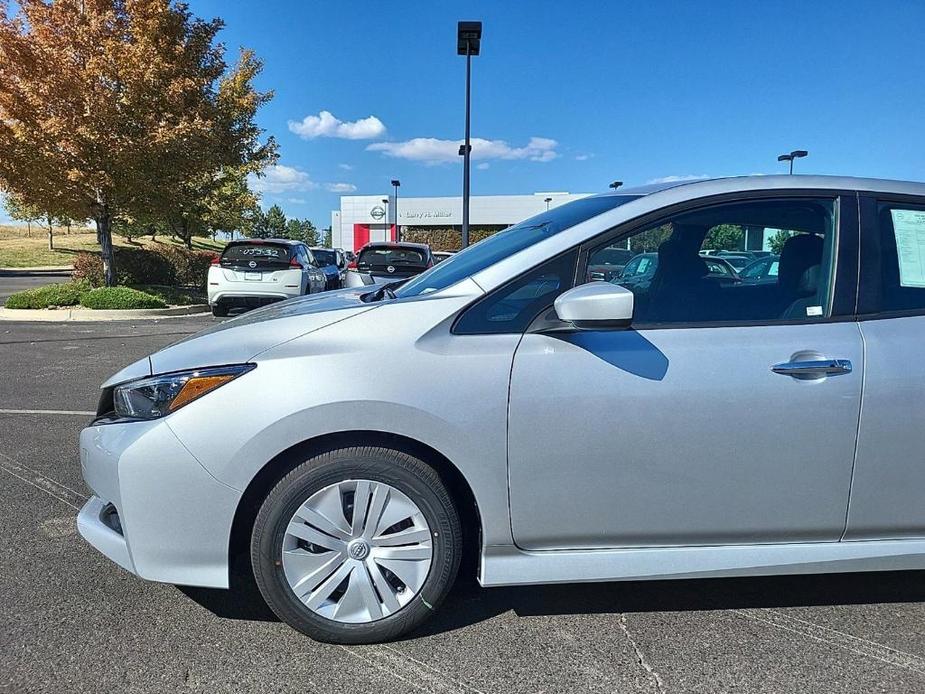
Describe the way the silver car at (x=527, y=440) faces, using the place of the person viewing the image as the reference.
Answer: facing to the left of the viewer

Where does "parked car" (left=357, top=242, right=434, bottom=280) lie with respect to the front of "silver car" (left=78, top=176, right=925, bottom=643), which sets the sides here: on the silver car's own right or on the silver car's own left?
on the silver car's own right

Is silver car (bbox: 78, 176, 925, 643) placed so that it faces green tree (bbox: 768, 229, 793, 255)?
no

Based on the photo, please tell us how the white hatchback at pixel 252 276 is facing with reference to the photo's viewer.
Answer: facing away from the viewer

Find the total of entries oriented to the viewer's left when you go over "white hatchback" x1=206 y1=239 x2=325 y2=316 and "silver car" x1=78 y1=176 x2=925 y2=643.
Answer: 1

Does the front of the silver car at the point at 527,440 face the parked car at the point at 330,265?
no

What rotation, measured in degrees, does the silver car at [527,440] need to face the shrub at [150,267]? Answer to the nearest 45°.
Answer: approximately 45° to its right

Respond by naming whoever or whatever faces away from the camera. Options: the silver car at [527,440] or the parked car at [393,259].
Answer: the parked car

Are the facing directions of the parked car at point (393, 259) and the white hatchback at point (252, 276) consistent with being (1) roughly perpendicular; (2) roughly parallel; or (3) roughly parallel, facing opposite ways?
roughly parallel

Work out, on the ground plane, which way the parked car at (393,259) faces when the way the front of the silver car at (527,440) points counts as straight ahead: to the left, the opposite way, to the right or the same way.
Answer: to the right

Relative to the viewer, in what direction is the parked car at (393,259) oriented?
away from the camera

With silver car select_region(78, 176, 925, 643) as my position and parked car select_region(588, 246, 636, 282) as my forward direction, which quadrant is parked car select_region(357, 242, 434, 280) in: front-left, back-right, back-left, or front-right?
front-left

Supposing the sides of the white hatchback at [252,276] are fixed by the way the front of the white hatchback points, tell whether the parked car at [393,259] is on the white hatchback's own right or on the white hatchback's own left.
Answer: on the white hatchback's own right

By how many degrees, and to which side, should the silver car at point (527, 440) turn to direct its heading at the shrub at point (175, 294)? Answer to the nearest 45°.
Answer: approximately 45° to its right

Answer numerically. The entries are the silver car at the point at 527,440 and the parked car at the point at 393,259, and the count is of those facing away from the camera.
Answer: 1
